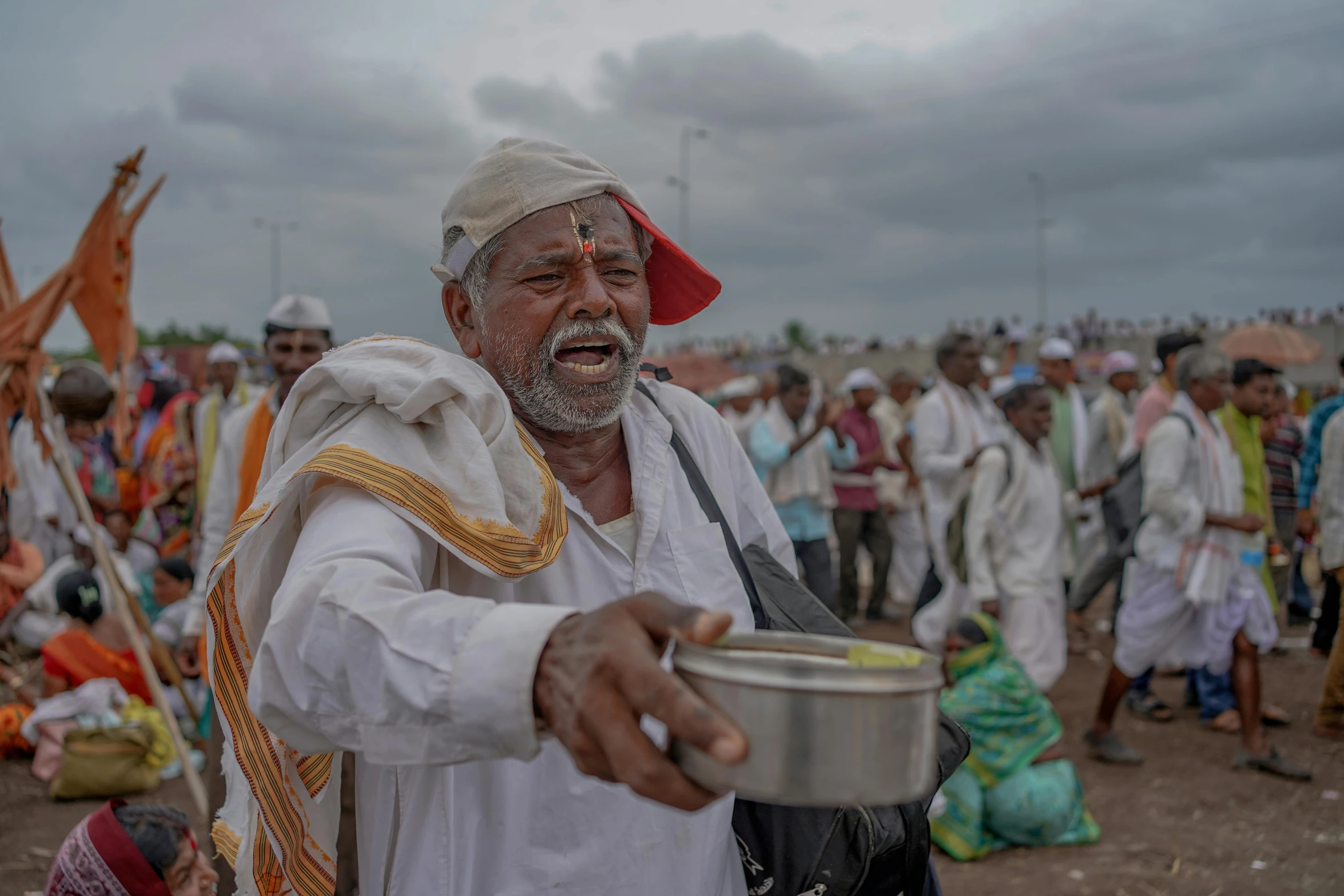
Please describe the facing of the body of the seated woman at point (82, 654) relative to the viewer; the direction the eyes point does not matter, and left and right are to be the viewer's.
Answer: facing away from the viewer

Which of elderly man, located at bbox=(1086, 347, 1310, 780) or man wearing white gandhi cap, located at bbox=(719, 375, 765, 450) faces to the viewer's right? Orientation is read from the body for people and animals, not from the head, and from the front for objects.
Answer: the elderly man

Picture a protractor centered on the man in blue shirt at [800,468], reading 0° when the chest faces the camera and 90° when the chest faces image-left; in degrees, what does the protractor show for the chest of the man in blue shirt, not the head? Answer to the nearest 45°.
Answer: approximately 315°

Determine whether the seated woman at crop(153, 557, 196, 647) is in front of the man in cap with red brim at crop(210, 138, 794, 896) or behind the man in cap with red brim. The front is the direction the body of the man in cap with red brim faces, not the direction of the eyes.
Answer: behind

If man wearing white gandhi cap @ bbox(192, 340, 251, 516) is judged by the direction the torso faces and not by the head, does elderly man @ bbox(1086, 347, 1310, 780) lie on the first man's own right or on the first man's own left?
on the first man's own left

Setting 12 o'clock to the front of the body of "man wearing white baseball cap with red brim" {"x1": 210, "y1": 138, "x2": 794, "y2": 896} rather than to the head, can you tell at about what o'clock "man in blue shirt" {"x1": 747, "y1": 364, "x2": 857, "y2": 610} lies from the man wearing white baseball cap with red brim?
The man in blue shirt is roughly at 8 o'clock from the man wearing white baseball cap with red brim.

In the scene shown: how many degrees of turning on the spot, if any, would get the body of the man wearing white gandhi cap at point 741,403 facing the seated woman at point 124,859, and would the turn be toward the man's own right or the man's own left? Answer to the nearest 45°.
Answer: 0° — they already face them
